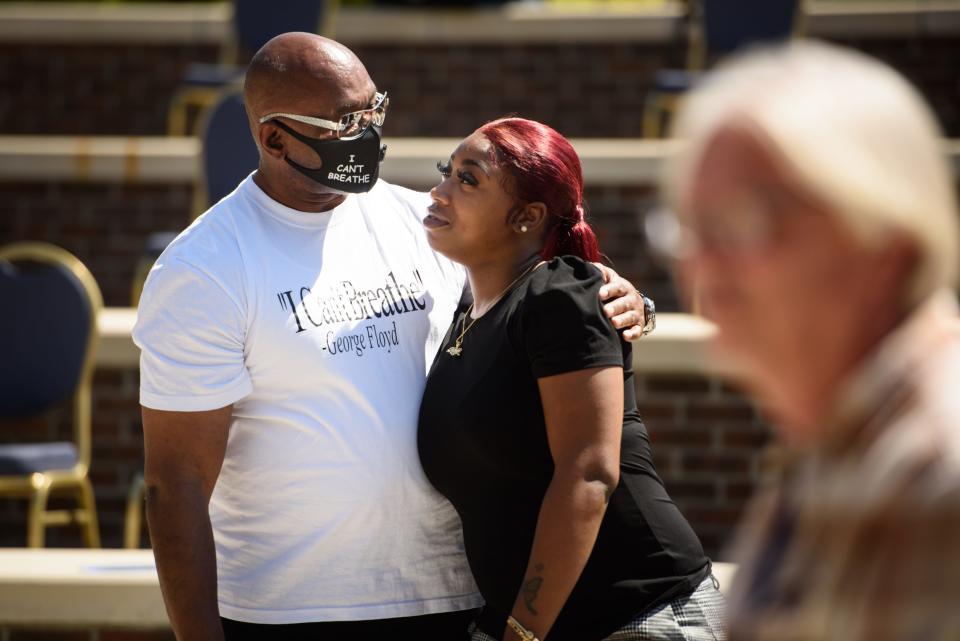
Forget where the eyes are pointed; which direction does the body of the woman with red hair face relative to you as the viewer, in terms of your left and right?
facing to the left of the viewer

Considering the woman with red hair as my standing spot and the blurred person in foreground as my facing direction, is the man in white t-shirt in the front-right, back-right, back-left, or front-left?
back-right

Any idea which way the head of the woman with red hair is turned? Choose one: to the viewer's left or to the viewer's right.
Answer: to the viewer's left

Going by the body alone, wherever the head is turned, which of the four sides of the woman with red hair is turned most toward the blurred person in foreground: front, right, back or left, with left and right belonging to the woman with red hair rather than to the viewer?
left
